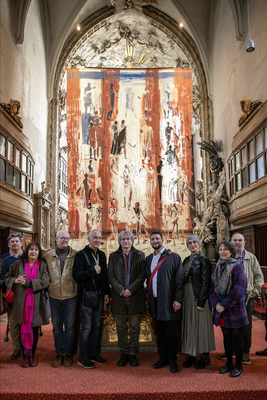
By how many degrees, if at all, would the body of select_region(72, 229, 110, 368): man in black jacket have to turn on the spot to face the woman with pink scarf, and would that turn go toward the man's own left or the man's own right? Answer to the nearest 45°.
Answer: approximately 135° to the man's own right

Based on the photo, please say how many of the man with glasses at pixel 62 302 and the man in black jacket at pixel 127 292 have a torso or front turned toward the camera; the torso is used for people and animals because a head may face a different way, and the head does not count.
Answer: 2

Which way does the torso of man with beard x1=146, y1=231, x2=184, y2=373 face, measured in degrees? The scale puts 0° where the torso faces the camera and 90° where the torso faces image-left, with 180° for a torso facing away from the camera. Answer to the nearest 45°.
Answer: approximately 45°

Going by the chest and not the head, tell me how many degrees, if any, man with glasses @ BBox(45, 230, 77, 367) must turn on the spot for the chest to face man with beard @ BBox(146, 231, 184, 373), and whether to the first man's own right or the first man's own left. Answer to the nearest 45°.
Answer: approximately 90° to the first man's own left

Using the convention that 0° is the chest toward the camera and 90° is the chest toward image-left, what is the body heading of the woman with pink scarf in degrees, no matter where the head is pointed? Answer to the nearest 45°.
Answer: approximately 0°

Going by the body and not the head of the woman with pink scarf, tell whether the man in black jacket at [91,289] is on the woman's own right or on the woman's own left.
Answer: on the woman's own left

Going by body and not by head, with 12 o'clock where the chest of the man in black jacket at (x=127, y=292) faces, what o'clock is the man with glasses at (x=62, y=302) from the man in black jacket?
The man with glasses is roughly at 3 o'clock from the man in black jacket.

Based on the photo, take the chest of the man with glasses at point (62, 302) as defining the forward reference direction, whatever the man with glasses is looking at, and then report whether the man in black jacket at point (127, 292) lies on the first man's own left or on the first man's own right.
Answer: on the first man's own left
